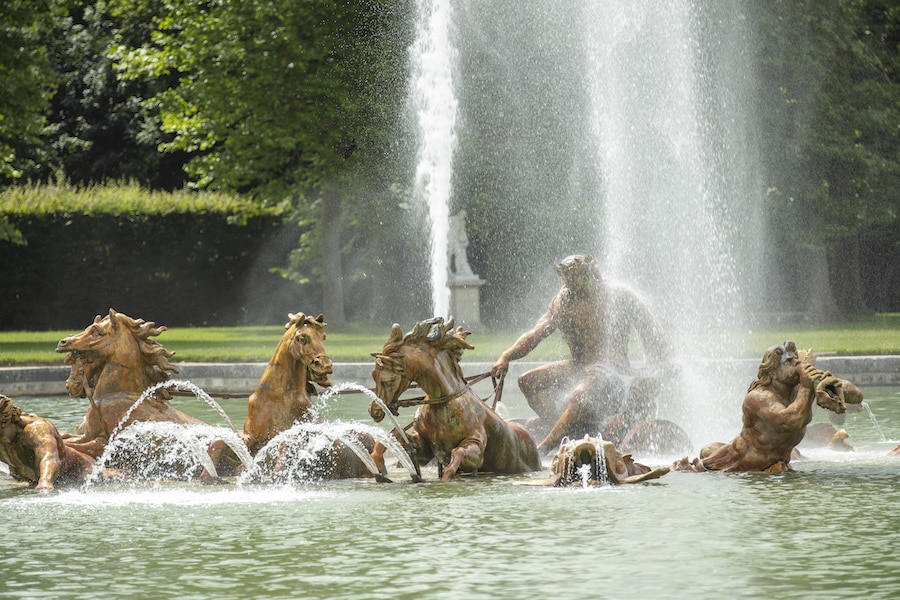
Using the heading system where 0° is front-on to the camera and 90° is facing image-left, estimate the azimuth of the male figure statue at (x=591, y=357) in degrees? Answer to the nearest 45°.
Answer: approximately 45°

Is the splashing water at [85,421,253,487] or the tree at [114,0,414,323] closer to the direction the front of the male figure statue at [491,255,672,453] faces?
the splashing water

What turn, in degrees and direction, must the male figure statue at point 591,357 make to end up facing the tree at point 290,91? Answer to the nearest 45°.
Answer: approximately 135° to its right

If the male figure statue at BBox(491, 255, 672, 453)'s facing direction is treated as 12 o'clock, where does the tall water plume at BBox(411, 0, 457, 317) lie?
The tall water plume is roughly at 4 o'clock from the male figure statue.

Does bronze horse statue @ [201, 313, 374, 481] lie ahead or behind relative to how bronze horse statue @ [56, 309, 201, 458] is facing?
behind

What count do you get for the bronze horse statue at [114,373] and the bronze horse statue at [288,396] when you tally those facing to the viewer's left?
1

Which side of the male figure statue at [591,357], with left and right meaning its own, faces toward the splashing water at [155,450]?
front

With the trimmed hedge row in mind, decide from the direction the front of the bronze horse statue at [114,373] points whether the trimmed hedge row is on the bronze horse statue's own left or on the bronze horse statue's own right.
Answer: on the bronze horse statue's own right

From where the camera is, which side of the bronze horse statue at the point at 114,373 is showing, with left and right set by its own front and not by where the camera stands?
left

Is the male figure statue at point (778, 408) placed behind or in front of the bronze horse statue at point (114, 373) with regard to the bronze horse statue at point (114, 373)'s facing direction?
behind

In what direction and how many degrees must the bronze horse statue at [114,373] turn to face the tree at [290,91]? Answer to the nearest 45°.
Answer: approximately 90° to its right
